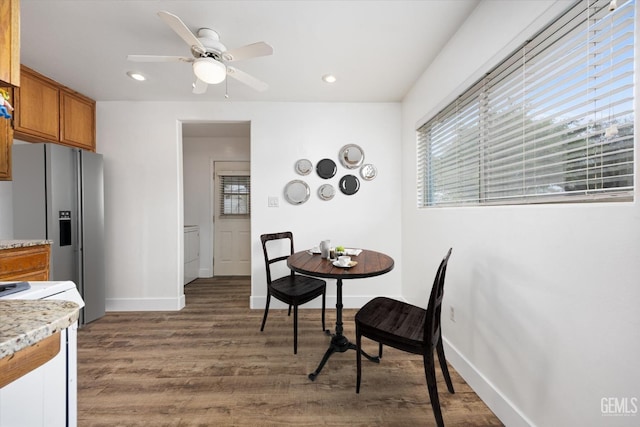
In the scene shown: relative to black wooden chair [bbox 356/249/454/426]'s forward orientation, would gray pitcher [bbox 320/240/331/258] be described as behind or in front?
in front

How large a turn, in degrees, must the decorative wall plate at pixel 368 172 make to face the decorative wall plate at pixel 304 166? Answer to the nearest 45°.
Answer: approximately 90° to its right

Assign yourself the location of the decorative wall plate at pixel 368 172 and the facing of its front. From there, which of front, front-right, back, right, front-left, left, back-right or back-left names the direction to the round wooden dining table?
front

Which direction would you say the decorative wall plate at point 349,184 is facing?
toward the camera

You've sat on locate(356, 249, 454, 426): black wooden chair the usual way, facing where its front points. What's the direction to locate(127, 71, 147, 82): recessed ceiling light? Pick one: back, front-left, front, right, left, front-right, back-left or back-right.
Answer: front-left

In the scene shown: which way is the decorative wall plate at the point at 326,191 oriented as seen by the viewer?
toward the camera

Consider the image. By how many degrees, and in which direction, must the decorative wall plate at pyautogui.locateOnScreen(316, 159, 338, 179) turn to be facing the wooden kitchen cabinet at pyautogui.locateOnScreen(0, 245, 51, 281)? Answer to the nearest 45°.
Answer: approximately 45° to its right

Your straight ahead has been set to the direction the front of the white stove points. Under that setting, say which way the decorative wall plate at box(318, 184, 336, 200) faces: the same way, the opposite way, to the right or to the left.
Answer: to the right

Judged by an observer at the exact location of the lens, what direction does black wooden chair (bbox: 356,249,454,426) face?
facing away from the viewer and to the left of the viewer

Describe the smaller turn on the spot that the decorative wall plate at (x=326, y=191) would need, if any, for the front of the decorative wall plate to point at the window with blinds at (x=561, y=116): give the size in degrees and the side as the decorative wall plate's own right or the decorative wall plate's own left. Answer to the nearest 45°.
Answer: approximately 45° to the decorative wall plate's own left

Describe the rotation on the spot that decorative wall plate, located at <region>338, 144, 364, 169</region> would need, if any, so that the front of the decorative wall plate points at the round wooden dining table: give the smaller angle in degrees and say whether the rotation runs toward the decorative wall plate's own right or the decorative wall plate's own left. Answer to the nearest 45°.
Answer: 0° — it already faces it

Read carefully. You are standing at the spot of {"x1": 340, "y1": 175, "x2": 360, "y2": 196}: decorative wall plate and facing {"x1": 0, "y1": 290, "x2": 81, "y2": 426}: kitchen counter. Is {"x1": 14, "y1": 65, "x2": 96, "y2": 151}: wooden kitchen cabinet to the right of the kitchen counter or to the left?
right

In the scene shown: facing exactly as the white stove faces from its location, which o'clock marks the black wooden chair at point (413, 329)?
The black wooden chair is roughly at 12 o'clock from the white stove.

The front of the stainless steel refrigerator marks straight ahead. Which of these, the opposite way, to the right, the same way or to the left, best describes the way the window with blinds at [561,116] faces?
the opposite way

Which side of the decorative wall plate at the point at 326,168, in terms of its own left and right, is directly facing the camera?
front
